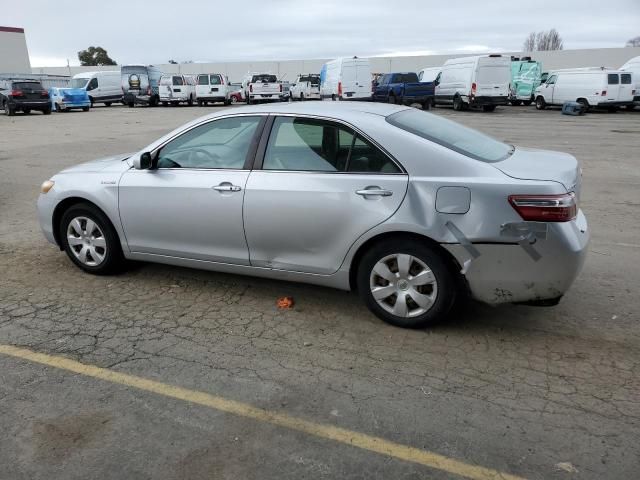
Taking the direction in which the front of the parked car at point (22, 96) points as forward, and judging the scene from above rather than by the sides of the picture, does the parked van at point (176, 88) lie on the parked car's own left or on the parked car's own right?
on the parked car's own right

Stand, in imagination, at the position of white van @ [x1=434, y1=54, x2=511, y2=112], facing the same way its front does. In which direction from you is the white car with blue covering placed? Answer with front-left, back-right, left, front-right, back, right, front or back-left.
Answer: front-left

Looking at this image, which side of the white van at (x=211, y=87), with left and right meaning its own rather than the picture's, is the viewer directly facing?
back

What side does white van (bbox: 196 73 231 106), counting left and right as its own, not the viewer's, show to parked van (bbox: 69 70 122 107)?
left

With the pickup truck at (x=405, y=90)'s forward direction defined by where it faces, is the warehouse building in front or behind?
in front

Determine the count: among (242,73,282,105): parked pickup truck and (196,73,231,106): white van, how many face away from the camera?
2

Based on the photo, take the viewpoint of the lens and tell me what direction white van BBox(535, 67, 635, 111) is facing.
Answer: facing away from the viewer and to the left of the viewer

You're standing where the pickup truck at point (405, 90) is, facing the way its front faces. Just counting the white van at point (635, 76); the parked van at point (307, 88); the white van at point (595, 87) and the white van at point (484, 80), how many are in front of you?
1

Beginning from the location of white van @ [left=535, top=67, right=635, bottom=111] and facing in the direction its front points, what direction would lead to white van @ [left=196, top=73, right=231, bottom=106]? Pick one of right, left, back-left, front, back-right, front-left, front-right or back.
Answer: front-left

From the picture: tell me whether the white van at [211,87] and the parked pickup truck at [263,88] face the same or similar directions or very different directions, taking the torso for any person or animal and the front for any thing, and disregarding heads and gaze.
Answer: same or similar directions

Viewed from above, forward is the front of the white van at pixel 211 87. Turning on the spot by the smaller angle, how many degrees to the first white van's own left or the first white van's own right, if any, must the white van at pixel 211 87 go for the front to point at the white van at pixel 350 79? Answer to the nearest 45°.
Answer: approximately 135° to the first white van's own right

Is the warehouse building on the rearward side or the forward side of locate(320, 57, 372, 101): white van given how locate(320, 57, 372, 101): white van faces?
on the forward side

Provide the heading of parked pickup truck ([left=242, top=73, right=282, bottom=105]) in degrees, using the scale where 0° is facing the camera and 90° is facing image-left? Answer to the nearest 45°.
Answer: approximately 180°

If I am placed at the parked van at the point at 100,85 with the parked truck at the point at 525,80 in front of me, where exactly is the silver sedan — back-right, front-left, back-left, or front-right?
front-right

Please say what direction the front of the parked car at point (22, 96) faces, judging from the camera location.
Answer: facing away from the viewer and to the left of the viewer
